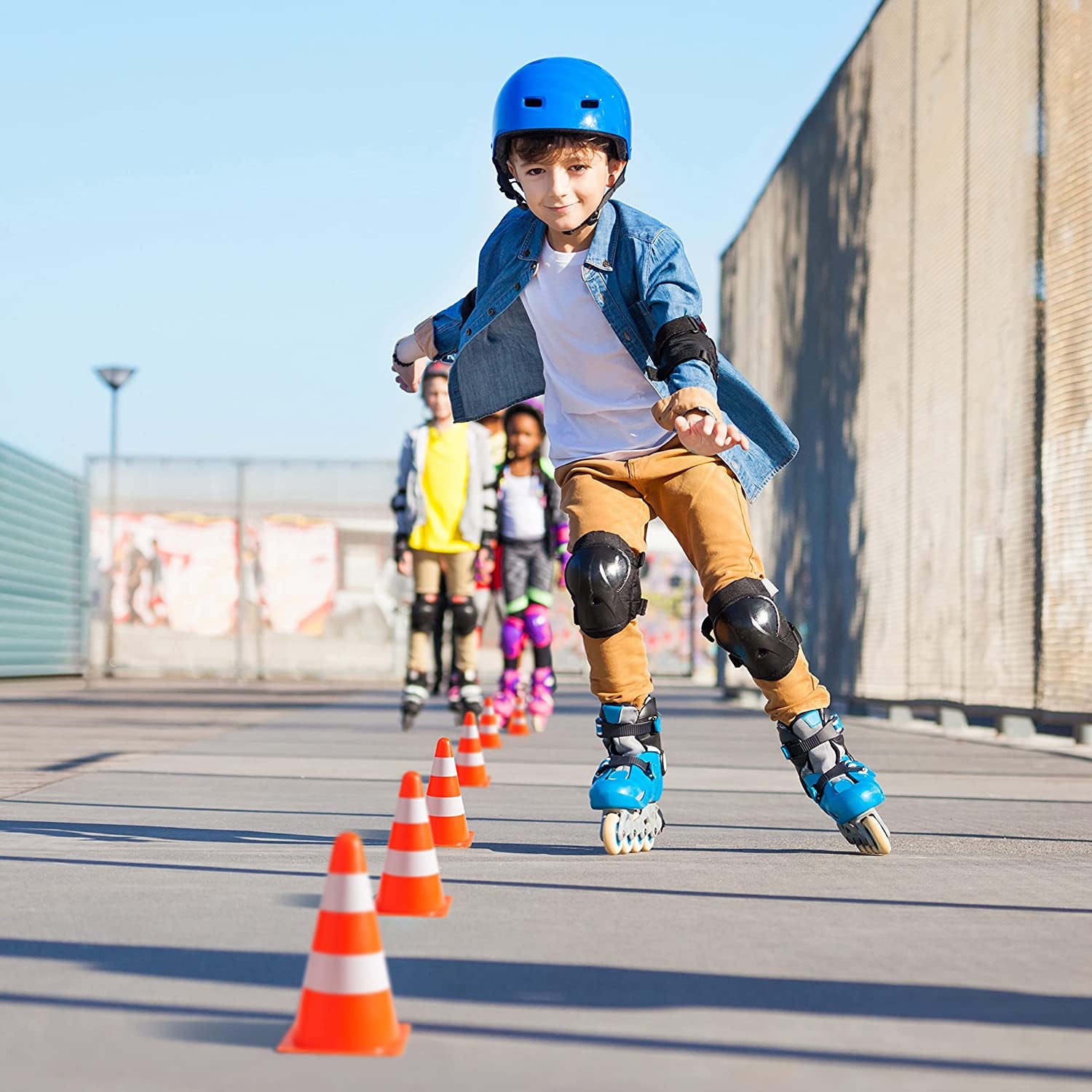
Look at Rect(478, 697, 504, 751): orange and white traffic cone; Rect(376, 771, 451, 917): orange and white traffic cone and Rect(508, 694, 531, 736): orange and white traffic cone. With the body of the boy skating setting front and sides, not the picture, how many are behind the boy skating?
2

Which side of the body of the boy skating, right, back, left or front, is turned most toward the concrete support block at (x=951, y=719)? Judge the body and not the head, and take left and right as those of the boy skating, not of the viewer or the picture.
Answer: back

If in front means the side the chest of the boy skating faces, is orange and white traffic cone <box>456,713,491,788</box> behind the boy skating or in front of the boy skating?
behind

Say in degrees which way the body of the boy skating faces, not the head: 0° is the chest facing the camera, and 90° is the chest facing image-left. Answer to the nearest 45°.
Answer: approximately 0°

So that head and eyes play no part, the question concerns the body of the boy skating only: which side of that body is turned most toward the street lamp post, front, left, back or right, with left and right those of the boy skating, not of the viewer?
back

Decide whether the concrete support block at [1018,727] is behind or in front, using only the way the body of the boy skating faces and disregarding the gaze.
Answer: behind

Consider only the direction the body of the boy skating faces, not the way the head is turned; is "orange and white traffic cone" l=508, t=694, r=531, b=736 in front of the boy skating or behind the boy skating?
behind

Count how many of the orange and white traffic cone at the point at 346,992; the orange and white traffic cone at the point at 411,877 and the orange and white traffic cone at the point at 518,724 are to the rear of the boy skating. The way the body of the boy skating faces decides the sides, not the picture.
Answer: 1
